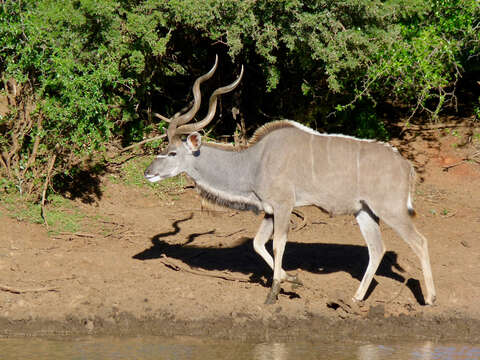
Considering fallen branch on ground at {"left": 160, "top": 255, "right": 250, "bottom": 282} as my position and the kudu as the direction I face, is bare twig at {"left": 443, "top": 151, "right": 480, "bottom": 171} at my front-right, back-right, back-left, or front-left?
front-left

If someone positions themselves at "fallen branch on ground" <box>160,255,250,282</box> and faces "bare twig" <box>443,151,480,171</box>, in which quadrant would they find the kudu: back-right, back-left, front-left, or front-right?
front-right

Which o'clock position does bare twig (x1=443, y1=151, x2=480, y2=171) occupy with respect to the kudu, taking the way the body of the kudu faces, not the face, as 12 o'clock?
The bare twig is roughly at 4 o'clock from the kudu.

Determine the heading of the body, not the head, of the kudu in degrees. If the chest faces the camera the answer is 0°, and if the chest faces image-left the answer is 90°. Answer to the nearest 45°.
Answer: approximately 90°
